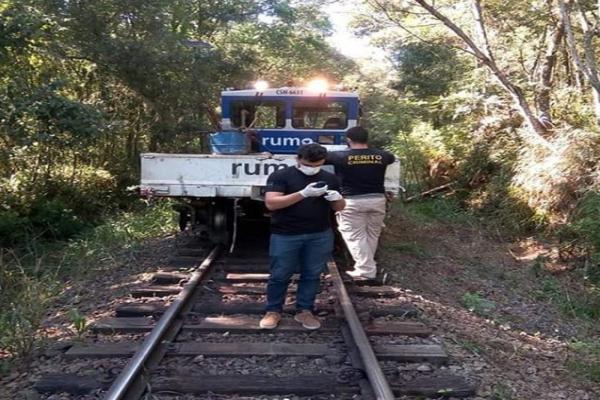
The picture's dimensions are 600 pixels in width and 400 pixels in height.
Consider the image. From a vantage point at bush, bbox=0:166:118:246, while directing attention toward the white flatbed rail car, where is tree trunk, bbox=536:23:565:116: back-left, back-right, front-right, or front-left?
front-left

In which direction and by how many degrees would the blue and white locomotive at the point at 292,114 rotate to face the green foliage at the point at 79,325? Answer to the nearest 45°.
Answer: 0° — it already faces it

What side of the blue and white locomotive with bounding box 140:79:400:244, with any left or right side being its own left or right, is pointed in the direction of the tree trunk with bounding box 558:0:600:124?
left

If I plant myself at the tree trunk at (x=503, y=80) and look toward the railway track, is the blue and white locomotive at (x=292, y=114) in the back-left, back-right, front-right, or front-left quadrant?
front-right

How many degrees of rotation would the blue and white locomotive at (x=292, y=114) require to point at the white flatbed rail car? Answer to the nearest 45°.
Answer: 0° — it already faces it

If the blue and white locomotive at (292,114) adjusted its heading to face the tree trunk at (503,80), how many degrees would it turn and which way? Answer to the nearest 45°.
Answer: approximately 135° to its left

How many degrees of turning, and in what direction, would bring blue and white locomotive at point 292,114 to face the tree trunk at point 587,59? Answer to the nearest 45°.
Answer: approximately 90° to its left

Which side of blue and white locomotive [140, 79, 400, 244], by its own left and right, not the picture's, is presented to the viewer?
front

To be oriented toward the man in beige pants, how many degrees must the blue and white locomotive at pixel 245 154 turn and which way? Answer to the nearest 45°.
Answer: approximately 45° to its left

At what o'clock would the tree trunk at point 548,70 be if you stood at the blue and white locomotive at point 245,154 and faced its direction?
The tree trunk is roughly at 8 o'clock from the blue and white locomotive.

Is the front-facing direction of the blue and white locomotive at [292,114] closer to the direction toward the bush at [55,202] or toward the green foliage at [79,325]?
the green foliage

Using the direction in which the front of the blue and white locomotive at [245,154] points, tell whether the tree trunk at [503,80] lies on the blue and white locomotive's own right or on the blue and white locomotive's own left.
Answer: on the blue and white locomotive's own left
